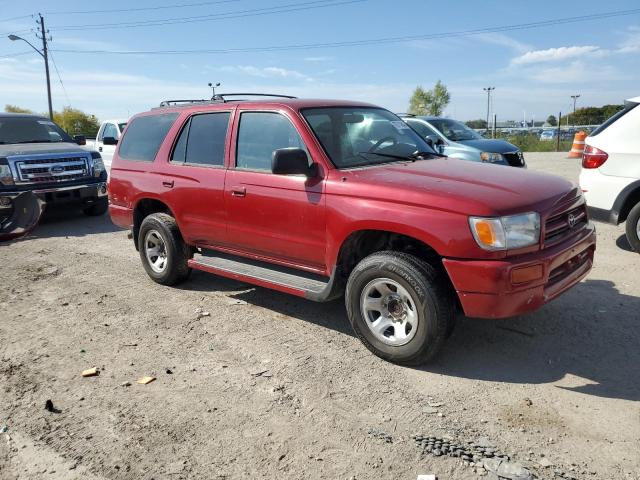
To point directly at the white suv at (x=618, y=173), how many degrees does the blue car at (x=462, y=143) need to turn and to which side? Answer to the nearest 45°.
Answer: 0° — it already faces it

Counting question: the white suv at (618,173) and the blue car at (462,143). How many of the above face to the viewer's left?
0

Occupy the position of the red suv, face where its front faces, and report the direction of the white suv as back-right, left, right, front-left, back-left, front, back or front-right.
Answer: left

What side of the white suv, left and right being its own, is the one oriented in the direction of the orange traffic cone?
left
